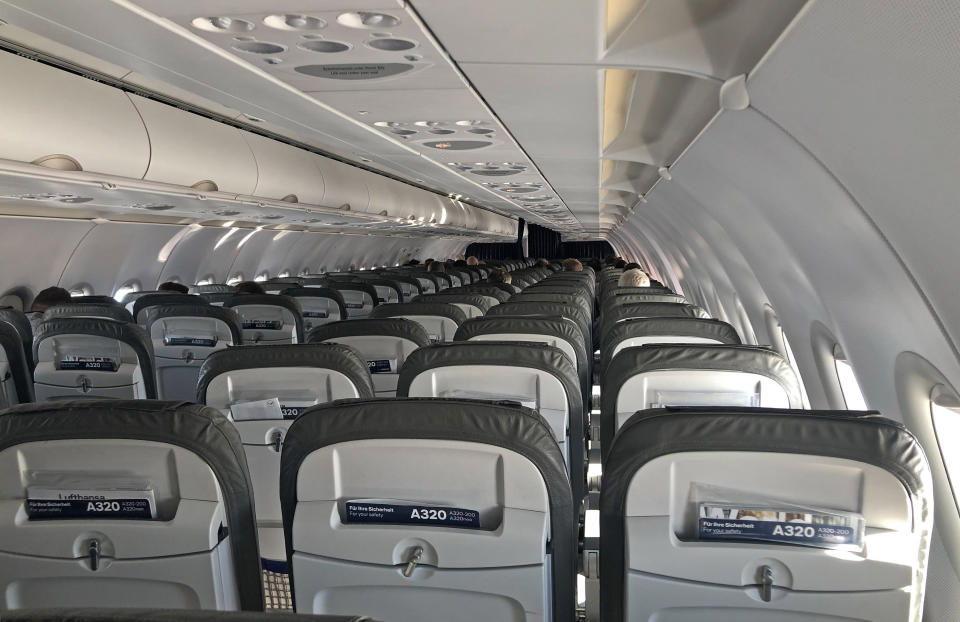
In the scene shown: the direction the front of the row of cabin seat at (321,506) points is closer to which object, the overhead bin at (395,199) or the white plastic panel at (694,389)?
the overhead bin

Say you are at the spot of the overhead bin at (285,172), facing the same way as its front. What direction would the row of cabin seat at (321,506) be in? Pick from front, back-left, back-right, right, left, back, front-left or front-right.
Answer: front-right

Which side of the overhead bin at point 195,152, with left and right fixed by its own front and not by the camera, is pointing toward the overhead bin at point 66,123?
right

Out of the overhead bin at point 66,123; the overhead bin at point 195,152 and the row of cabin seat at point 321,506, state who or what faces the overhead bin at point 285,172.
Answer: the row of cabin seat

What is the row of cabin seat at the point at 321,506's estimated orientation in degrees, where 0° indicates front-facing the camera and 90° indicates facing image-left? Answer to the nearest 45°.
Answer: approximately 180°

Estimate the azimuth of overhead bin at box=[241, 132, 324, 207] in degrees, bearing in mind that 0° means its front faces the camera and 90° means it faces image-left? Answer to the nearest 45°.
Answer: approximately 315°

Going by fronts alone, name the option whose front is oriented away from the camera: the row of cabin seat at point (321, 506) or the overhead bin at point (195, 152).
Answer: the row of cabin seat

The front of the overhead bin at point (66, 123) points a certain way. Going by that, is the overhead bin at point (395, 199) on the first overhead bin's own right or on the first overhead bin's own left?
on the first overhead bin's own left

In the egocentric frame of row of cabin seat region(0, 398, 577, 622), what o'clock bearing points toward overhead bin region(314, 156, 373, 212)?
The overhead bin is roughly at 12 o'clock from the row of cabin seat.

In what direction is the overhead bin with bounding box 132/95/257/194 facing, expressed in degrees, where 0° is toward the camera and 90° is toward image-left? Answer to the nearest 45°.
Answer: approximately 315°
